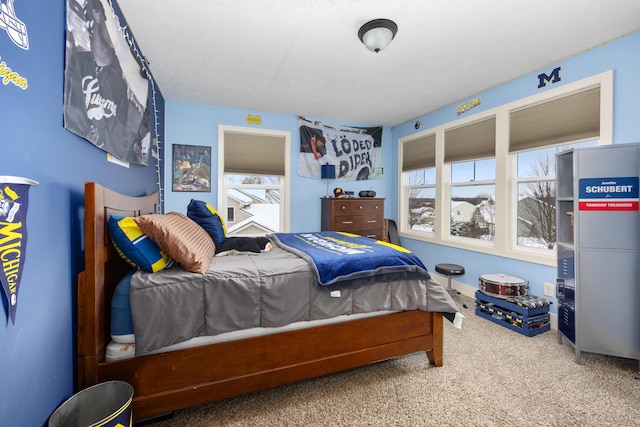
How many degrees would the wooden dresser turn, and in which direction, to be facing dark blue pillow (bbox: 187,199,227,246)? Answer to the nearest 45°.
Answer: approximately 45° to its right

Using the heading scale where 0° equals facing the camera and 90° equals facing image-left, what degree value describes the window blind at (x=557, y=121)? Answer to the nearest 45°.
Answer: approximately 45°

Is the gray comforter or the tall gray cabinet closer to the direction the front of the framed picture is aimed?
the gray comforter

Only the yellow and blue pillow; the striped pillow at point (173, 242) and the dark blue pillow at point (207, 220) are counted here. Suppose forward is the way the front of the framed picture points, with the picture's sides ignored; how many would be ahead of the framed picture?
3

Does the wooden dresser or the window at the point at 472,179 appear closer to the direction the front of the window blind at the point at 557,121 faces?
the wooden dresser
